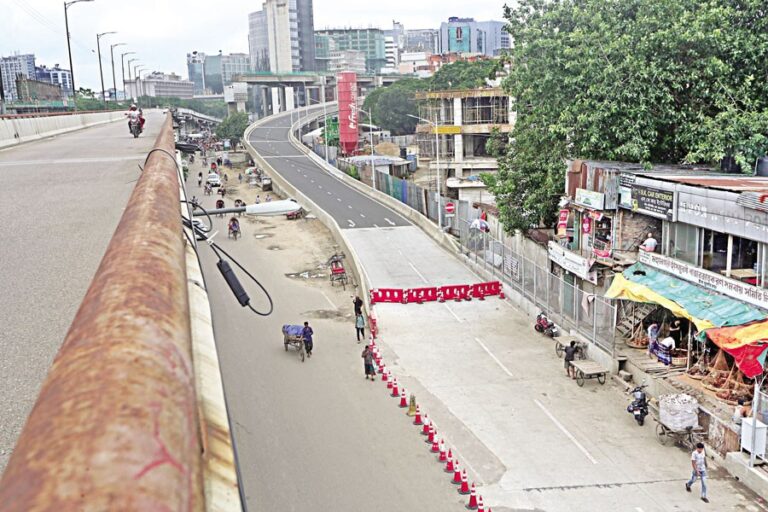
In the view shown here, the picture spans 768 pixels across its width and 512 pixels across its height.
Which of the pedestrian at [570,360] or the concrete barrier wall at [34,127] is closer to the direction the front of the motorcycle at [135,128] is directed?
the pedestrian

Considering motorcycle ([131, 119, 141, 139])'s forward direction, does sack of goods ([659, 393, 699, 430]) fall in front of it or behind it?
in front

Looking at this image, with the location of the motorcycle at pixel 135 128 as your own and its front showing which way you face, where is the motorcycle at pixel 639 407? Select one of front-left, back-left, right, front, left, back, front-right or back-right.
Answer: front-left

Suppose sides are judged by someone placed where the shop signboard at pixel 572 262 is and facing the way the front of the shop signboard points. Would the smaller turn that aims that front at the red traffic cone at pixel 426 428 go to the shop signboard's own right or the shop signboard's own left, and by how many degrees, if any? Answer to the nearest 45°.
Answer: approximately 45° to the shop signboard's own left

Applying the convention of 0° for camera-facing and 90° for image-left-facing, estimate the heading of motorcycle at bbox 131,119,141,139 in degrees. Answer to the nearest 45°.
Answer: approximately 0°

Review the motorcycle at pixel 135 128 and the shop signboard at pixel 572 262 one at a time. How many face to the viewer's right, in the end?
0

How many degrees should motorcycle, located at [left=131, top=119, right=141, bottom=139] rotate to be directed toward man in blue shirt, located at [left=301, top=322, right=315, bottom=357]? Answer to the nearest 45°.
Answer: approximately 45° to its left

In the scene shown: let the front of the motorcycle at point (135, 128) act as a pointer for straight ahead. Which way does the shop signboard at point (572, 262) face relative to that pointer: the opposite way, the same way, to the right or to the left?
to the right

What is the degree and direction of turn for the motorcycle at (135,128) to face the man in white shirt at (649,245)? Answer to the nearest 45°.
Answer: approximately 45° to its left

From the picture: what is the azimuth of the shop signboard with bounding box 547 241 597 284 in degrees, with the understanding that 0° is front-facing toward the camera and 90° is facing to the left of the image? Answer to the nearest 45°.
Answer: approximately 45°

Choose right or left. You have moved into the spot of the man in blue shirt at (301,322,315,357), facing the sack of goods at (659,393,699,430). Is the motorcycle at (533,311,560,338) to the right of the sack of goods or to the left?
left
